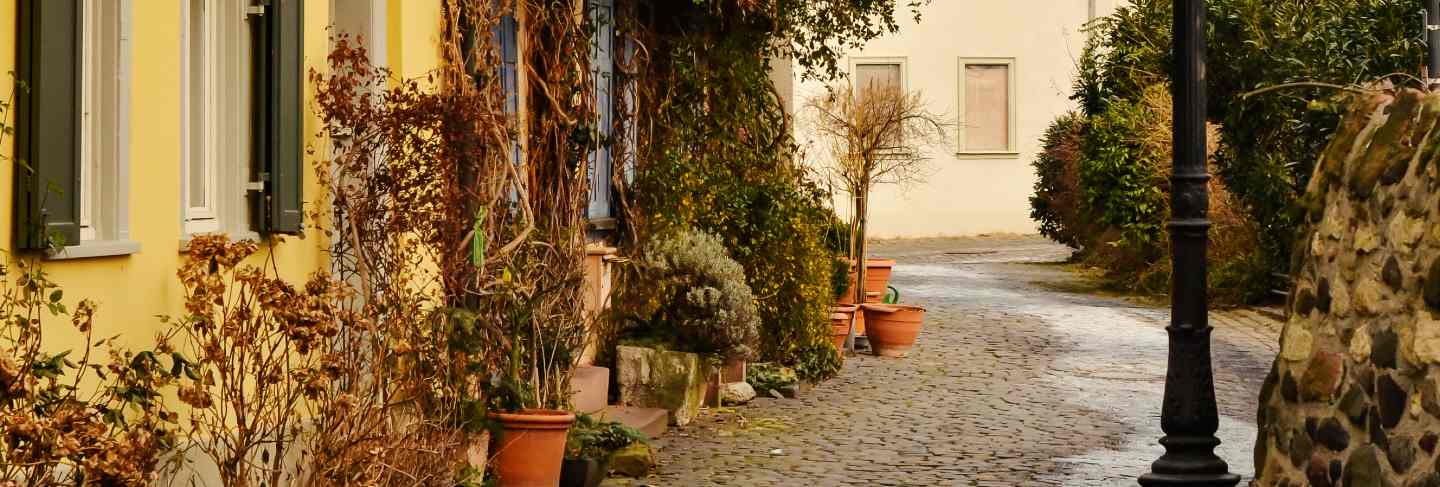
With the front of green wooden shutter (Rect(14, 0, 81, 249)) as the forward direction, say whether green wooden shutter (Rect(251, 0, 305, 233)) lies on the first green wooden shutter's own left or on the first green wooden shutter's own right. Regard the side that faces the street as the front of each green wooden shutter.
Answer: on the first green wooden shutter's own left

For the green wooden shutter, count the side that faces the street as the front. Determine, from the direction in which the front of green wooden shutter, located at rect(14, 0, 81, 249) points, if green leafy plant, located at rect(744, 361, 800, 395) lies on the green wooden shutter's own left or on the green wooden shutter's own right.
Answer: on the green wooden shutter's own left

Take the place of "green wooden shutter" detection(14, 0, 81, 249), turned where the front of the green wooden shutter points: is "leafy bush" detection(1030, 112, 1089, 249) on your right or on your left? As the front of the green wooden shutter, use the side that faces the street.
on your left

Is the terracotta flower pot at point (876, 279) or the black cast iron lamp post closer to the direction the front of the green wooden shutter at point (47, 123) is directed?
the black cast iron lamp post

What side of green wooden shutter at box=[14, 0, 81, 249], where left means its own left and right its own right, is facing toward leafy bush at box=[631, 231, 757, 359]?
left

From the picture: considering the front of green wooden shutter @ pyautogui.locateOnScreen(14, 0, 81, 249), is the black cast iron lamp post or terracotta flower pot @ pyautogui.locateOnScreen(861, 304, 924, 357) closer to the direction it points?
the black cast iron lamp post

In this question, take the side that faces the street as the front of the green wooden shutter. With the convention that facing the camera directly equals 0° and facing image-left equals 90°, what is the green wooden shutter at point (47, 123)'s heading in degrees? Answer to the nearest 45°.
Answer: approximately 315°
